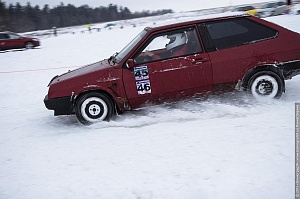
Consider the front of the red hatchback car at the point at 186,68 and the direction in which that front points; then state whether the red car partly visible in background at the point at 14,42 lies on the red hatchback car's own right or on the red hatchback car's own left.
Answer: on the red hatchback car's own right

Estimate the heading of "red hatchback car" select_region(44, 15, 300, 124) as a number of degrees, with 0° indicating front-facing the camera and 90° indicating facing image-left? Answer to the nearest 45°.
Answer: approximately 90°
